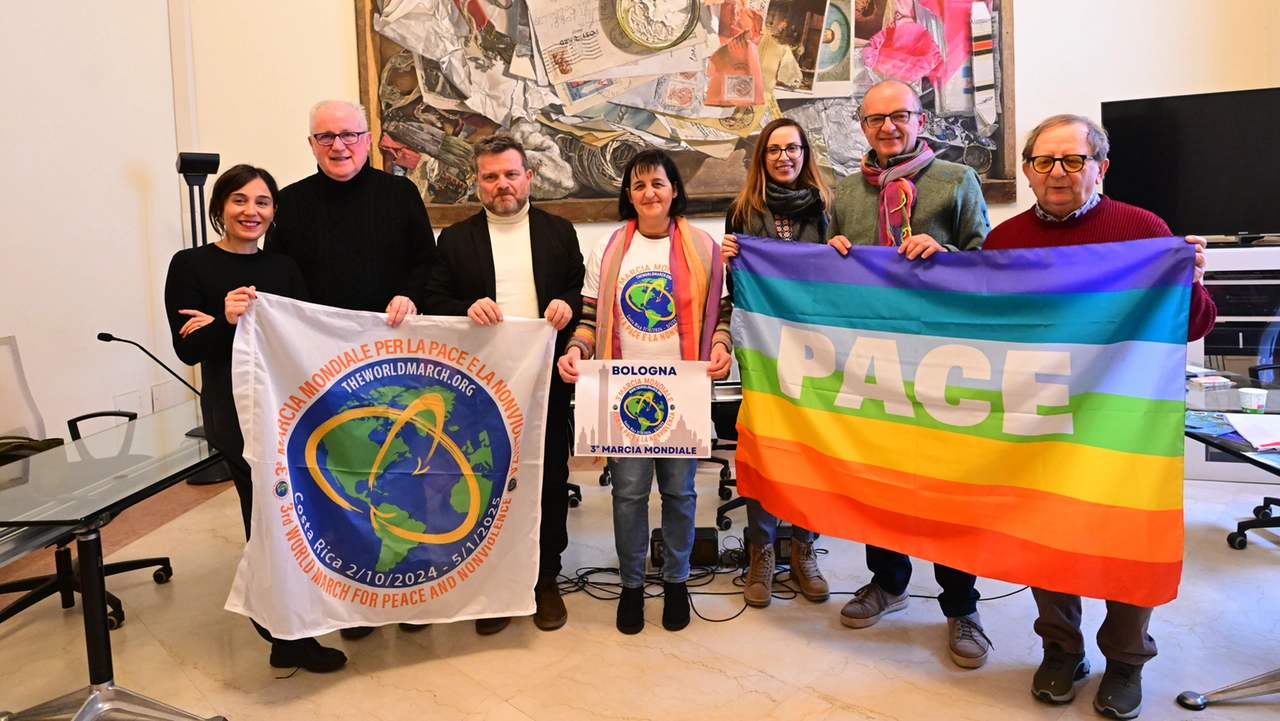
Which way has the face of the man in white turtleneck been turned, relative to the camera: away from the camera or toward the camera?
toward the camera

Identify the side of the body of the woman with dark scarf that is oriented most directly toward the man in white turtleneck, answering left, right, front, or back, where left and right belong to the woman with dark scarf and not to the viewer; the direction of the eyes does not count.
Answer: right

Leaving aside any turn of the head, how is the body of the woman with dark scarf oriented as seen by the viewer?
toward the camera

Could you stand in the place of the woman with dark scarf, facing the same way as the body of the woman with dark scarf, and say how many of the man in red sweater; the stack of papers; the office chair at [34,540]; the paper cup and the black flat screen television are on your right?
1

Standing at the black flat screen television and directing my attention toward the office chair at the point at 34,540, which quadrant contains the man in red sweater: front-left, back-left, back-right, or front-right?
front-left

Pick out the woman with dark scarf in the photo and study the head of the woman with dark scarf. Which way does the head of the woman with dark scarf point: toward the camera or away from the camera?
toward the camera

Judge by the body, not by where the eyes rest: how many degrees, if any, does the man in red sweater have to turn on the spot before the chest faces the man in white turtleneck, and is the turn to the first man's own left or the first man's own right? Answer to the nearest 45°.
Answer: approximately 45° to the first man's own right

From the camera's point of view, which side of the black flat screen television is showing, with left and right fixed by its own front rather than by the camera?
front

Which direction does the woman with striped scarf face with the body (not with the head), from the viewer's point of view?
toward the camera

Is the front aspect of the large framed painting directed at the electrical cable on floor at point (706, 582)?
yes

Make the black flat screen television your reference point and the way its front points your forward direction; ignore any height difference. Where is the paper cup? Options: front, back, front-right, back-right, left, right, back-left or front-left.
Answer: front

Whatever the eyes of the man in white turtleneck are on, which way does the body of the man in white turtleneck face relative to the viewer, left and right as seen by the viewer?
facing the viewer
